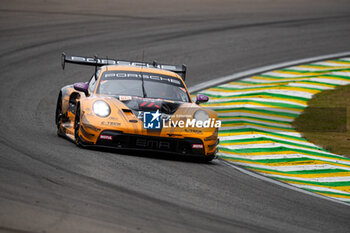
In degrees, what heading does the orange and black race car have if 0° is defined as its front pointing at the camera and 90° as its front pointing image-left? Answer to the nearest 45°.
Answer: approximately 0°
